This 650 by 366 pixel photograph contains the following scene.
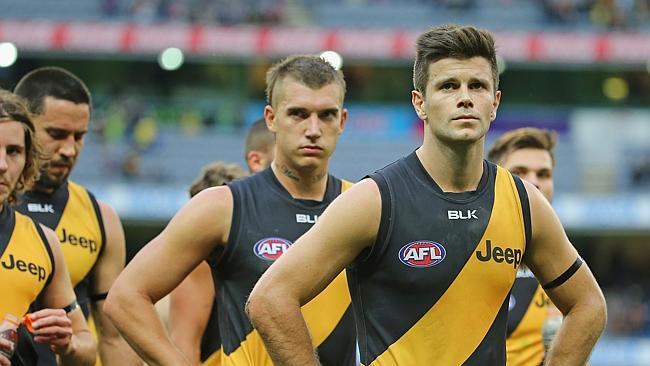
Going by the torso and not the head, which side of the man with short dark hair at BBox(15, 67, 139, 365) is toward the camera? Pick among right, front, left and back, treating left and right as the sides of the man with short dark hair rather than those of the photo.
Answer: front

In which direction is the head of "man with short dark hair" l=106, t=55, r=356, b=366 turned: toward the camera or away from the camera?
toward the camera

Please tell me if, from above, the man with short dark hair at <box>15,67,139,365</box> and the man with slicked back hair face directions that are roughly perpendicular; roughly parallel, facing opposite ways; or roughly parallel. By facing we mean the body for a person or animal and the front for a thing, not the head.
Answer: roughly parallel

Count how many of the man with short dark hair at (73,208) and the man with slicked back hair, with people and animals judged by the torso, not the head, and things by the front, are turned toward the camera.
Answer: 2

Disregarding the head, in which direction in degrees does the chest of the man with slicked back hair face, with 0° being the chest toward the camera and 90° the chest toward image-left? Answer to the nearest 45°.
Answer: approximately 0°

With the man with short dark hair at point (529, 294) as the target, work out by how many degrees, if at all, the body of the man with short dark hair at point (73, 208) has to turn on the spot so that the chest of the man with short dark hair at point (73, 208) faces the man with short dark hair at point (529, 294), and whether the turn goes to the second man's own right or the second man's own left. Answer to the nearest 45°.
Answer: approximately 90° to the second man's own left

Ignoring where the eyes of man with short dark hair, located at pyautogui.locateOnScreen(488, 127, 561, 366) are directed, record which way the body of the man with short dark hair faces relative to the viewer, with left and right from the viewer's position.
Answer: facing the viewer and to the right of the viewer

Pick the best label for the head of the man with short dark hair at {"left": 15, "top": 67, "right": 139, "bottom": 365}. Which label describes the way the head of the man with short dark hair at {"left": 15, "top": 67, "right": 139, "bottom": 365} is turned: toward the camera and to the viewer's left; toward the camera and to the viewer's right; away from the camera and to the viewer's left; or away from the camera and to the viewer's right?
toward the camera and to the viewer's right

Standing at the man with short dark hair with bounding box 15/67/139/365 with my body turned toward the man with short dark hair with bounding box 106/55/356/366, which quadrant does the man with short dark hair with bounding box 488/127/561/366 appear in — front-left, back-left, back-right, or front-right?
front-left

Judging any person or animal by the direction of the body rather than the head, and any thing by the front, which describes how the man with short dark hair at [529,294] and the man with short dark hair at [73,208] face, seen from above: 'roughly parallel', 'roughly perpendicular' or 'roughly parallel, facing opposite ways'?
roughly parallel
